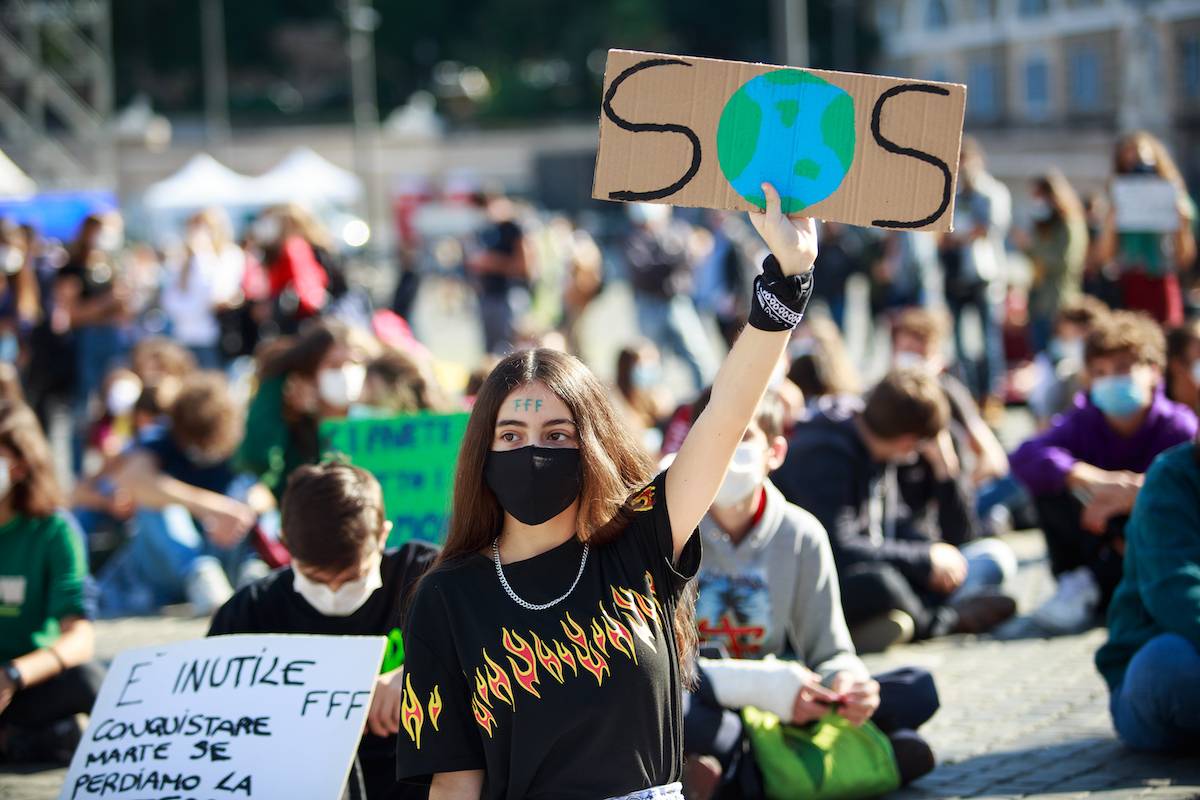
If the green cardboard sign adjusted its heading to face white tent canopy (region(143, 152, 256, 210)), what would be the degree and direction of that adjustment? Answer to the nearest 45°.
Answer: approximately 180°

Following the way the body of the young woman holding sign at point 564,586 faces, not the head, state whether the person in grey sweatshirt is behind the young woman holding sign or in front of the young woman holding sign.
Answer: behind

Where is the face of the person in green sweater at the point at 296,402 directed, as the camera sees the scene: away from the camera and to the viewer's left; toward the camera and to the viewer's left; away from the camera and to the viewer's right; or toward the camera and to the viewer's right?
toward the camera and to the viewer's right

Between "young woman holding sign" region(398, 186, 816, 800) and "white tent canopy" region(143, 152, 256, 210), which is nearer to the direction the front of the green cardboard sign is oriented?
the young woman holding sign

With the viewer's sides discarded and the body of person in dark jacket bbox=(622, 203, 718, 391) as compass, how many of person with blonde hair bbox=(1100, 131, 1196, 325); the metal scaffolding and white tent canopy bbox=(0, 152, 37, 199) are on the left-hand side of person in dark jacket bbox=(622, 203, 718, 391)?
1

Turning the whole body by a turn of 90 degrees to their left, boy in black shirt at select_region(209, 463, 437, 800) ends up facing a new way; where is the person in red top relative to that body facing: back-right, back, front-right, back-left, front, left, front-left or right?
left

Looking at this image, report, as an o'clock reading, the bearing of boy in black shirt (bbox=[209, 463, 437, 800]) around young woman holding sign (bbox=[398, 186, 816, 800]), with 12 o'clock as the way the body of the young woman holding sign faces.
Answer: The boy in black shirt is roughly at 5 o'clock from the young woman holding sign.

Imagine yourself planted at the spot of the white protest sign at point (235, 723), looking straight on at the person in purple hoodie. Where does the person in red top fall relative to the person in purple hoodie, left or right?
left

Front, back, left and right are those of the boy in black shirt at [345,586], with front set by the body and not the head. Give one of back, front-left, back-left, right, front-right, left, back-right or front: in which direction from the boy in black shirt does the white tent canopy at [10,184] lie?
back

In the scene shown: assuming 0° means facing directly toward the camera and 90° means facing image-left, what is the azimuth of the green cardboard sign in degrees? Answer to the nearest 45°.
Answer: approximately 0°

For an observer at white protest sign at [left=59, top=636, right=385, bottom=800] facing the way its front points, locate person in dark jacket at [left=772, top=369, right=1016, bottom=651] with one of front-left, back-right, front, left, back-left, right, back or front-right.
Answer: back-left
